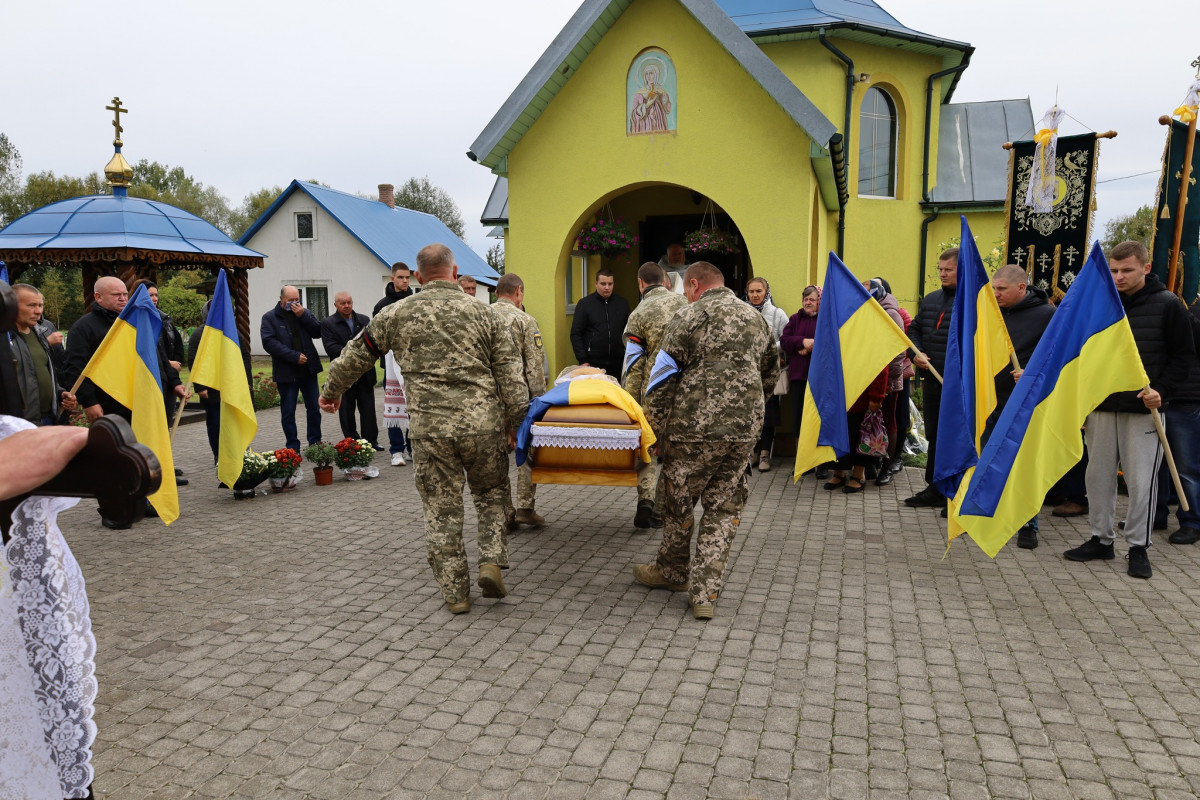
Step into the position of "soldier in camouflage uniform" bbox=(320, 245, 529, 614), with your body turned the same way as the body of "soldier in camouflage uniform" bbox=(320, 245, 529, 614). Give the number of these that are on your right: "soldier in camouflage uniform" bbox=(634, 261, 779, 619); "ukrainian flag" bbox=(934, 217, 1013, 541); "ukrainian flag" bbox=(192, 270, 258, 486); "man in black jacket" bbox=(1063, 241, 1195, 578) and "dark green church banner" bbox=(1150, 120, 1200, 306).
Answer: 4

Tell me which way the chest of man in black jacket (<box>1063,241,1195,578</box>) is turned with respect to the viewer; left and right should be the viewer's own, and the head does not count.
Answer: facing the viewer and to the left of the viewer

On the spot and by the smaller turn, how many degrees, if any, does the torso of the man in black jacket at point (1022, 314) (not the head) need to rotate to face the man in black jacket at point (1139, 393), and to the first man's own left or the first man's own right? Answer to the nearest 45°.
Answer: approximately 90° to the first man's own left

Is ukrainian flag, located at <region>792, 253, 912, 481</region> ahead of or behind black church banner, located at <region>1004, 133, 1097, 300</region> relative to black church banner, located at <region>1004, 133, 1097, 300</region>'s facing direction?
ahead

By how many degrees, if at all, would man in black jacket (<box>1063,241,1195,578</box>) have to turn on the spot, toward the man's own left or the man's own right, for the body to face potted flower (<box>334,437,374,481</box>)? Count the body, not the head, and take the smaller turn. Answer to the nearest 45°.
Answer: approximately 45° to the man's own right

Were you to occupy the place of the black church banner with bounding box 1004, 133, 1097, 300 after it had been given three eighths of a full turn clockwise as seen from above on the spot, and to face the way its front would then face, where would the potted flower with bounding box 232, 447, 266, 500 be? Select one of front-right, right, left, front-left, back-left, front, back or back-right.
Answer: left

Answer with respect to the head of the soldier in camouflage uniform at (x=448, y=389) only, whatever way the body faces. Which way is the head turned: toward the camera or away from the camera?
away from the camera

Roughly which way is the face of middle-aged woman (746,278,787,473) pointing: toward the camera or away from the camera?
toward the camera

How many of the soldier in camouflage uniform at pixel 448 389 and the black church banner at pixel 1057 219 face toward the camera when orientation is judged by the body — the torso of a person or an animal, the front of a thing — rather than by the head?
1

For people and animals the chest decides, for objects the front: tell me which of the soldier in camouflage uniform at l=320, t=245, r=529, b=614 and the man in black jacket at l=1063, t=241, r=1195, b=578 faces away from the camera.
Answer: the soldier in camouflage uniform

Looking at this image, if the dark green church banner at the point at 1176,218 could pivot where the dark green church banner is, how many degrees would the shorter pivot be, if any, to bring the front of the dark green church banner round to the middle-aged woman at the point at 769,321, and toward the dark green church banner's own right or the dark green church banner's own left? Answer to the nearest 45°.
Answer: approximately 45° to the dark green church banner's own right

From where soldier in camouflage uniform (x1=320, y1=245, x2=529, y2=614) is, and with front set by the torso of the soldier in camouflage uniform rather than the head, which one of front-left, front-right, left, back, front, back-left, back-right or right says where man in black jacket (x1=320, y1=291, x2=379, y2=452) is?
front

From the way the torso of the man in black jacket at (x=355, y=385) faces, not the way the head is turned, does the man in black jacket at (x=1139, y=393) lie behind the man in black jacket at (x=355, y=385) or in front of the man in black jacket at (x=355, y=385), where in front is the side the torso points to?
in front

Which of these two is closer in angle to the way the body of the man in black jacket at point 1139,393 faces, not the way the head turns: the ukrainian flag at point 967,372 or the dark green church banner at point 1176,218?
the ukrainian flag
